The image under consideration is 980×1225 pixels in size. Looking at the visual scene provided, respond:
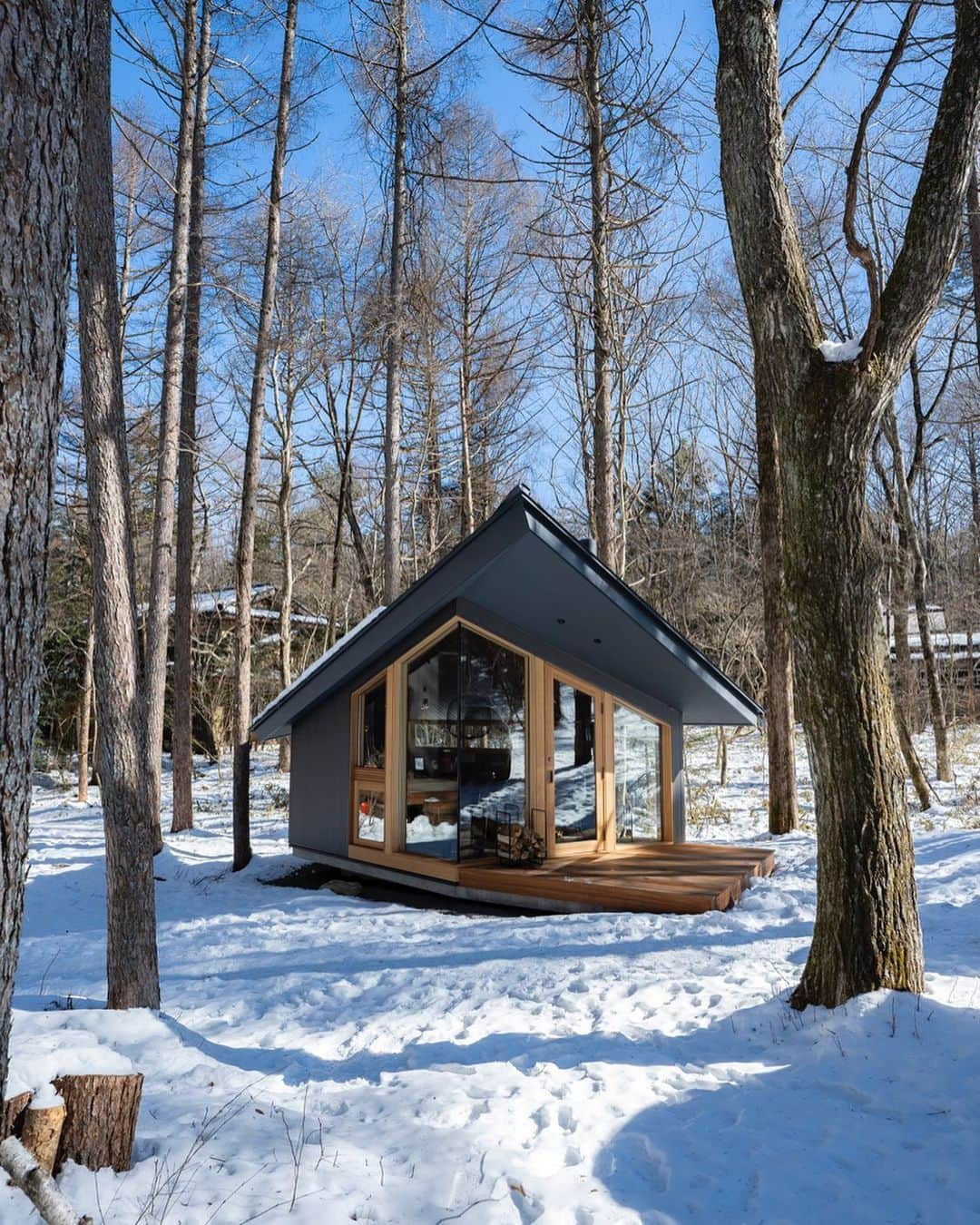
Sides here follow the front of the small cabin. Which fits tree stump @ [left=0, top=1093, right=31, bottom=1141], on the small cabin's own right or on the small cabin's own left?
on the small cabin's own right

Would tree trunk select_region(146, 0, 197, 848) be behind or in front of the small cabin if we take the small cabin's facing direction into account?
behind

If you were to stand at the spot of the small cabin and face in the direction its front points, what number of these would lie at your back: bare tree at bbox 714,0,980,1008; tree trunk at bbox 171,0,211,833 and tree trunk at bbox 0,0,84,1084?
1

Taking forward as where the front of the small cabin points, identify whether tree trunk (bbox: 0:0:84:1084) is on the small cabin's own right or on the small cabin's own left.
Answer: on the small cabin's own right

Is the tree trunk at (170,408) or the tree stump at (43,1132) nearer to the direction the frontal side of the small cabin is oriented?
the tree stump

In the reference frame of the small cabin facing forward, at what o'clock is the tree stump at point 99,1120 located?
The tree stump is roughly at 2 o'clock from the small cabin.

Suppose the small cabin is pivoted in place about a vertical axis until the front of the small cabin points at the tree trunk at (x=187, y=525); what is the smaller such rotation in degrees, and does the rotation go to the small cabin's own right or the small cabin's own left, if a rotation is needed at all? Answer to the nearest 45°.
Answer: approximately 180°

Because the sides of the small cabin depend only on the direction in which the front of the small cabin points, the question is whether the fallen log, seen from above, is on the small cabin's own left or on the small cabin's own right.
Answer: on the small cabin's own right

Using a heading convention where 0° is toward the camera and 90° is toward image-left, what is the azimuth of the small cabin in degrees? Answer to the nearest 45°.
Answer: approximately 315°

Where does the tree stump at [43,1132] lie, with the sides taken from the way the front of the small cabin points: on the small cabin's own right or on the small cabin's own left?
on the small cabin's own right
